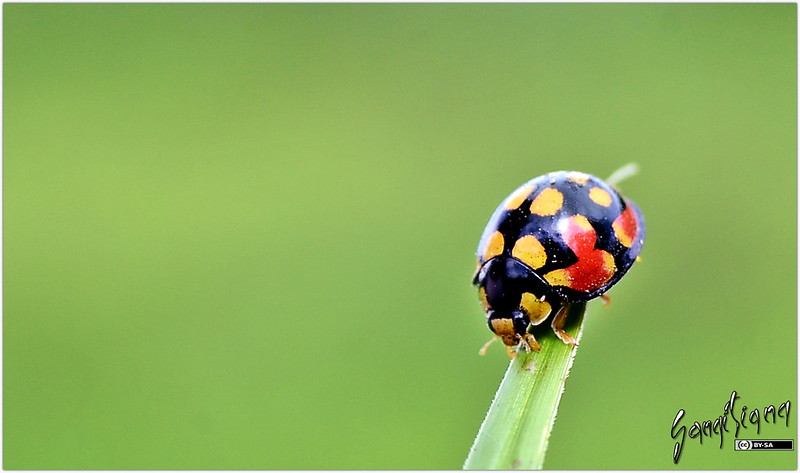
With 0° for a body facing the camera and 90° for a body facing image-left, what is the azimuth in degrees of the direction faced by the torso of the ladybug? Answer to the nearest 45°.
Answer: approximately 45°
